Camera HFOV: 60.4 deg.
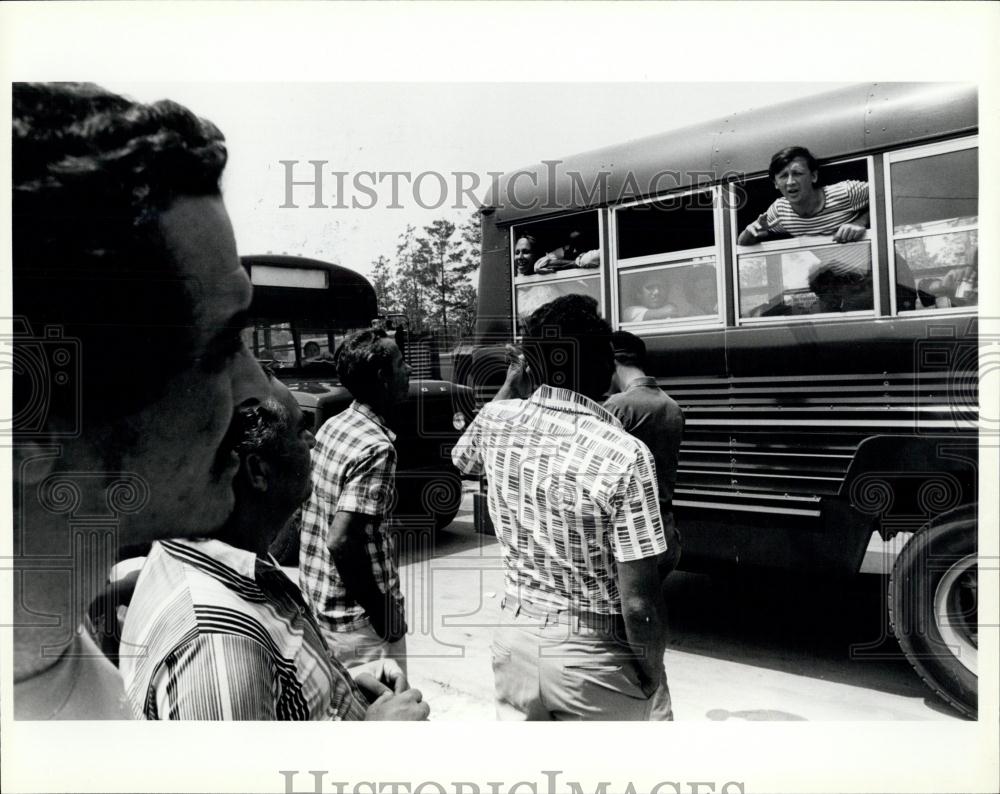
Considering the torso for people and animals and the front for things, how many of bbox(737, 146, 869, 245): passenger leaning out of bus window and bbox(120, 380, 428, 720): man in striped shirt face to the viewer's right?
1

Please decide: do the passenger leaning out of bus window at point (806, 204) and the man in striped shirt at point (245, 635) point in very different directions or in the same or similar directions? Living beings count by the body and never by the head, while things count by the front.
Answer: very different directions

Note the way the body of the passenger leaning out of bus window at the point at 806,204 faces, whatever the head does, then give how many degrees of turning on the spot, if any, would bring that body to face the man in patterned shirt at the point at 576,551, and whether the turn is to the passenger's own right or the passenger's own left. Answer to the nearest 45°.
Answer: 0° — they already face them

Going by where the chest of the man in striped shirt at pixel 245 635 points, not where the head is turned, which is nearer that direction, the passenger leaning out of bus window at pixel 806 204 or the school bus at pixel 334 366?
the passenger leaning out of bus window

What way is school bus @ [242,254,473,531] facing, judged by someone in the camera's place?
facing the viewer and to the right of the viewer

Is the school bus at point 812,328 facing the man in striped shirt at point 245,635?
no

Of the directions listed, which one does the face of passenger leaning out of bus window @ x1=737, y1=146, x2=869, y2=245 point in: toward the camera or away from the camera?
toward the camera

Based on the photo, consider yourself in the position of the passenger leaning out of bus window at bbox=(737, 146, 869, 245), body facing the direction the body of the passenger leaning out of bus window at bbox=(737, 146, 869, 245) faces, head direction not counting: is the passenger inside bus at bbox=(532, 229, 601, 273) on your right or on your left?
on your right

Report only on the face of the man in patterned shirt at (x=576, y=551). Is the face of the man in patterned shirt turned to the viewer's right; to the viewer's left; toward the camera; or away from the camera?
away from the camera

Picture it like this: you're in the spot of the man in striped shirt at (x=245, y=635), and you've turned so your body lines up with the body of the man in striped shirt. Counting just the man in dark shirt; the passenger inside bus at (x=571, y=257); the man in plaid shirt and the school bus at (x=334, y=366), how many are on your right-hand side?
0

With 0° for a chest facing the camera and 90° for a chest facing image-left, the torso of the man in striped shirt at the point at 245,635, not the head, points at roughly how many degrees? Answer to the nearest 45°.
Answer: approximately 270°

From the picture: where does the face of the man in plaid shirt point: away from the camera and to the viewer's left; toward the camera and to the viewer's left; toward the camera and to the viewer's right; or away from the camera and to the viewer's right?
away from the camera and to the viewer's right

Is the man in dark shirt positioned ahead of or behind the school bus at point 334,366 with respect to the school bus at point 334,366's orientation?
ahead
